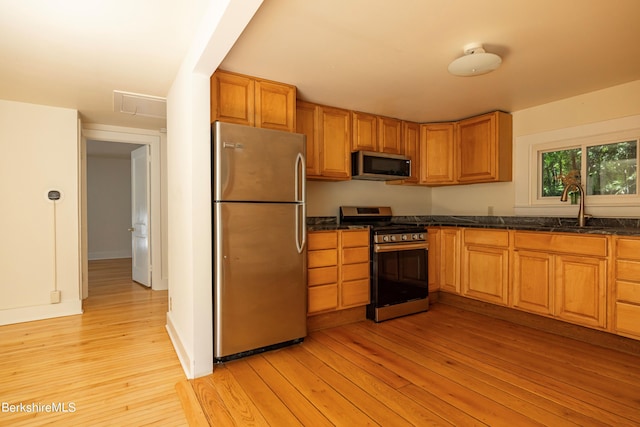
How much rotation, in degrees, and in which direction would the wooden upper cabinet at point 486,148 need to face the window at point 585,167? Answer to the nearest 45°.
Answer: approximately 135° to its left

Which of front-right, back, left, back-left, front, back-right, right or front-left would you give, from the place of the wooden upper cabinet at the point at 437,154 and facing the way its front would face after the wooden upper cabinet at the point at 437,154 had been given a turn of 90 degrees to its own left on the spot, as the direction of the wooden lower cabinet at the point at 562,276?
front-right

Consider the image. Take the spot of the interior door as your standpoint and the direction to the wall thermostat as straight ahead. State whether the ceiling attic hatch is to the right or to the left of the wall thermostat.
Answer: left

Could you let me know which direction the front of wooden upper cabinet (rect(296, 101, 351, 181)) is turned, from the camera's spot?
facing the viewer and to the right of the viewer
